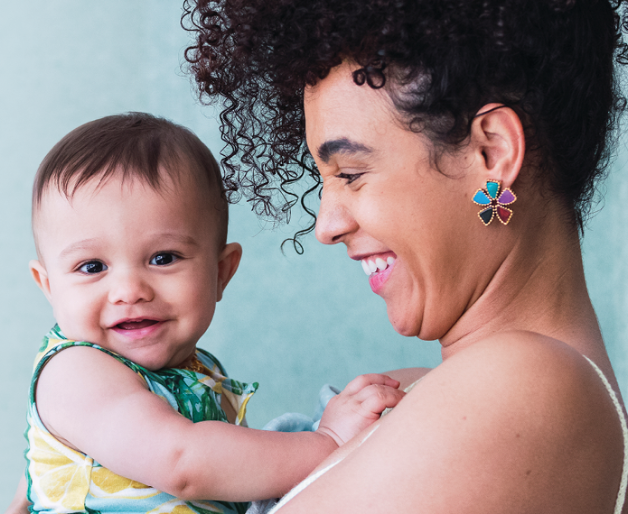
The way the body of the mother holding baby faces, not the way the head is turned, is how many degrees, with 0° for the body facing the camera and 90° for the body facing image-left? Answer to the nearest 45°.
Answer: approximately 90°

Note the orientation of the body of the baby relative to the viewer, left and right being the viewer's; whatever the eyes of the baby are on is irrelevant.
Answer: facing the viewer and to the right of the viewer

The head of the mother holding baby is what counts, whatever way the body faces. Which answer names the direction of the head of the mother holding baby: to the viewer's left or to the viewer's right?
to the viewer's left
